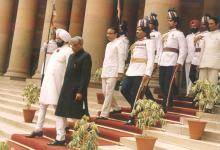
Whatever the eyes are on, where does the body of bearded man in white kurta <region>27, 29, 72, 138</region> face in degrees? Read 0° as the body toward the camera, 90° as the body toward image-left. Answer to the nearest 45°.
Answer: approximately 45°

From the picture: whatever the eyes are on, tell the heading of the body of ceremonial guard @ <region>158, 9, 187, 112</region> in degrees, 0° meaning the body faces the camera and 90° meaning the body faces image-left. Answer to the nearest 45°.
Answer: approximately 45°

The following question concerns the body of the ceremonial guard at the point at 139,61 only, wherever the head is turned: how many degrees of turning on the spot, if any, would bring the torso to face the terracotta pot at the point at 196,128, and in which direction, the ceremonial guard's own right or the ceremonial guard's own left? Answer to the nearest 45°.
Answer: approximately 90° to the ceremonial guard's own left

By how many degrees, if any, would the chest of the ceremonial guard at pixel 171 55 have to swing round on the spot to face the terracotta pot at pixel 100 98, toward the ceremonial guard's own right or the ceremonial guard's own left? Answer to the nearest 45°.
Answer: approximately 90° to the ceremonial guard's own right
